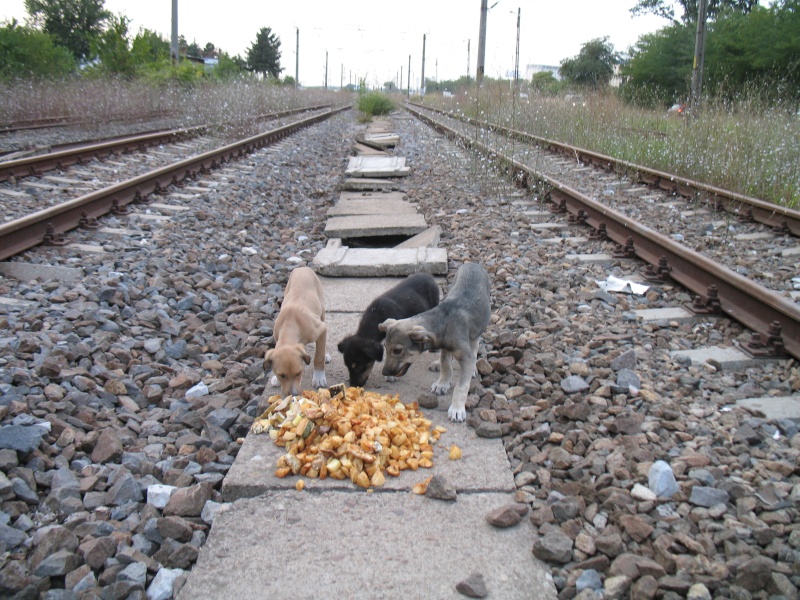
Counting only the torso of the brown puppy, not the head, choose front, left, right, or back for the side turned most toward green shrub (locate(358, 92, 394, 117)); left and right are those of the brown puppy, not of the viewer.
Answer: back

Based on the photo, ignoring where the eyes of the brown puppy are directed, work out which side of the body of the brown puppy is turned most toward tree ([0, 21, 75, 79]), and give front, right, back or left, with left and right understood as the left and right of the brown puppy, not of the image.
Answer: back

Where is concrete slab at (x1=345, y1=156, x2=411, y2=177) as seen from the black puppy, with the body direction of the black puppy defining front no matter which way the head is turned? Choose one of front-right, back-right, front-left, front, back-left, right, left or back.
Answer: back-right

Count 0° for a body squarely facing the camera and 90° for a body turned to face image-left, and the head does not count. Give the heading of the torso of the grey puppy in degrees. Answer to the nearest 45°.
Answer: approximately 45°

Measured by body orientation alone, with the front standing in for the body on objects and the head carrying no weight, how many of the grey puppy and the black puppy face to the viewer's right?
0

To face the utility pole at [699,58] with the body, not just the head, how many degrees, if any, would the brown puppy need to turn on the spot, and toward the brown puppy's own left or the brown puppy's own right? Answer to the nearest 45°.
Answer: approximately 135° to the brown puppy's own left

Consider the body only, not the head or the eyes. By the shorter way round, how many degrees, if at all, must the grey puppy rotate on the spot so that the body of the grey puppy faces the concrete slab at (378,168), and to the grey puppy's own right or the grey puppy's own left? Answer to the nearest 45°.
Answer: approximately 135° to the grey puppy's own right

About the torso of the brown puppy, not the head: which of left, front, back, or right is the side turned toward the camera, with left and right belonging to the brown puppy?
front

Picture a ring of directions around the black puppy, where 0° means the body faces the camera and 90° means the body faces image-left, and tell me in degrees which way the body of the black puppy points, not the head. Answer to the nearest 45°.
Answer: approximately 45°

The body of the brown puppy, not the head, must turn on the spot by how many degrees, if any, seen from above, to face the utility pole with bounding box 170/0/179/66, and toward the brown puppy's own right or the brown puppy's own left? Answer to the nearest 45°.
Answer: approximately 180°

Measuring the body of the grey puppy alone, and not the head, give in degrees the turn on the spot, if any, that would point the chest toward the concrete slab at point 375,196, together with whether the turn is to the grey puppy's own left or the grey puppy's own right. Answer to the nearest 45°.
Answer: approximately 135° to the grey puppy's own right

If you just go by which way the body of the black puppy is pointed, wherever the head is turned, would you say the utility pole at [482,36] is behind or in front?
behind
